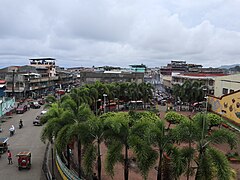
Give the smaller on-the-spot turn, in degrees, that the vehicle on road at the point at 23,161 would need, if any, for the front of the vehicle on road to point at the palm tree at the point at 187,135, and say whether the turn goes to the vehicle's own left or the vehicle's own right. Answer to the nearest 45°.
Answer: approximately 135° to the vehicle's own right

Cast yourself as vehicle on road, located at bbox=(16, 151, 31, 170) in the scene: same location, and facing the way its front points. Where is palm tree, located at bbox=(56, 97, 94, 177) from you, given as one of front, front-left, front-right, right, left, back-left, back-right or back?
back-right

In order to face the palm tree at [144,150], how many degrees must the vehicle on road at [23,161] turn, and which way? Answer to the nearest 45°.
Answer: approximately 135° to its right

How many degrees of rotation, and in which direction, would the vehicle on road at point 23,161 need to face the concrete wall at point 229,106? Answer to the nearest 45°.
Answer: approximately 90° to its right

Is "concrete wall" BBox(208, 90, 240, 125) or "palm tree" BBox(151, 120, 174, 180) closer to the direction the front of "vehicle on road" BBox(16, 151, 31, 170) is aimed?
the concrete wall
